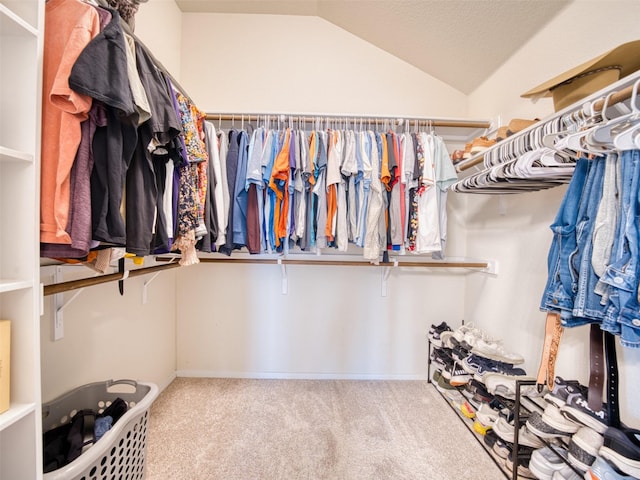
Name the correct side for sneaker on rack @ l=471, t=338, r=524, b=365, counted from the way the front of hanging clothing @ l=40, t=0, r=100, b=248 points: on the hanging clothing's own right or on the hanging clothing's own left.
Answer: on the hanging clothing's own left

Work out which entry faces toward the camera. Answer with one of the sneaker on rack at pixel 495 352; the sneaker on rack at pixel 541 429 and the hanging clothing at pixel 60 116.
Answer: the hanging clothing

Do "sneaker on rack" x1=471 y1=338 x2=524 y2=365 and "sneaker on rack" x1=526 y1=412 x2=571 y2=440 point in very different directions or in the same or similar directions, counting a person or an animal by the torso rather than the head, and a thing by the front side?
same or similar directions

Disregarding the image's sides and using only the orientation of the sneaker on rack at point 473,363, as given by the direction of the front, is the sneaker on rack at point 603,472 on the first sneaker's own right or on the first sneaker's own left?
on the first sneaker's own left

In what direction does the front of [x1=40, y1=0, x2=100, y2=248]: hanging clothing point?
toward the camera
